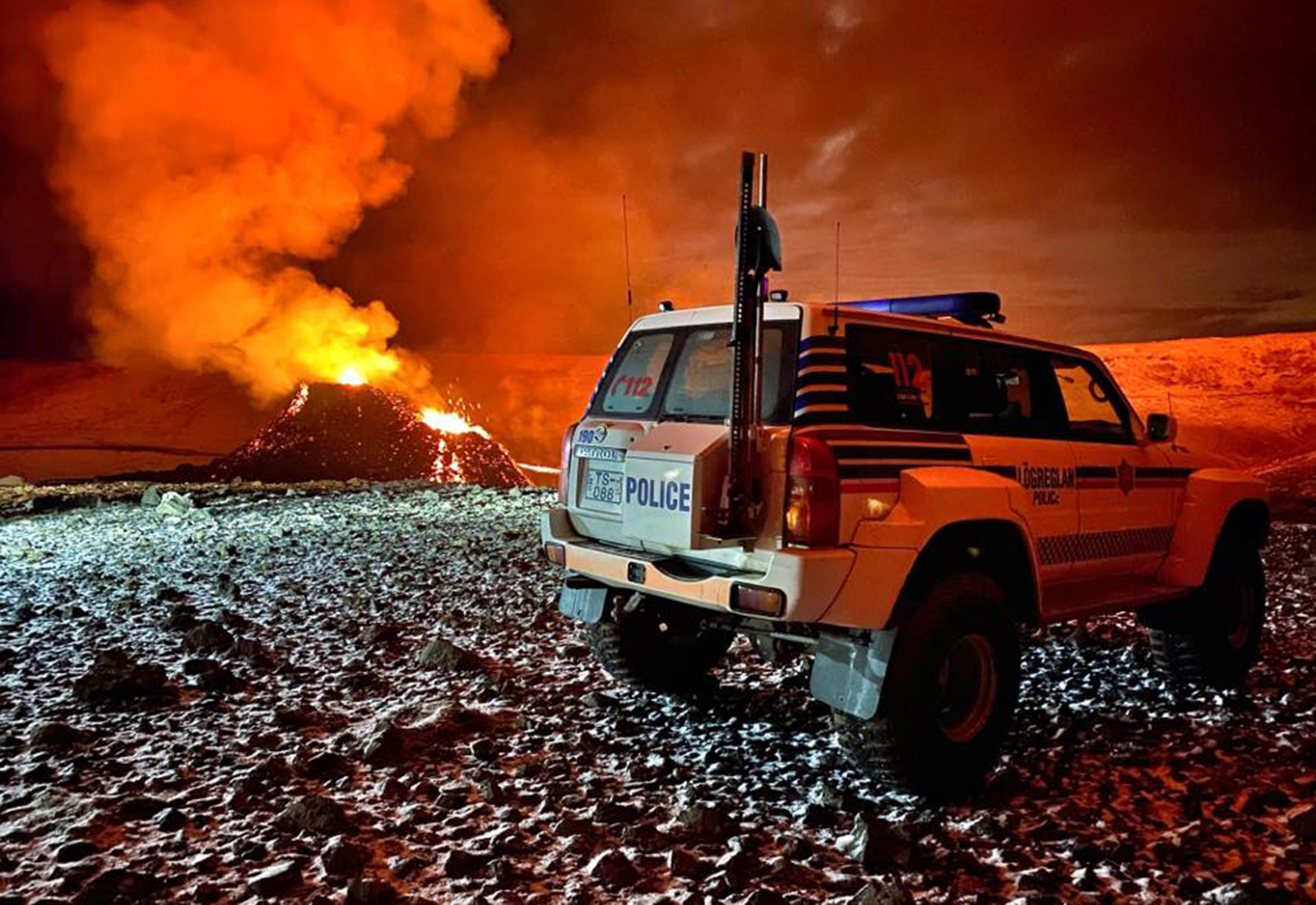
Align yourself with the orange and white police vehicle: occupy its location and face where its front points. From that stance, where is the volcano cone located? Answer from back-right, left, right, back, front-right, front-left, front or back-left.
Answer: left

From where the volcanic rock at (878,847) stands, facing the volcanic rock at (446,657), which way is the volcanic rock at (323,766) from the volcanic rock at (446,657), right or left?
left

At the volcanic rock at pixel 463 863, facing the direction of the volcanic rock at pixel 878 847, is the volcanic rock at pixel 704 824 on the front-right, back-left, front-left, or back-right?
front-left

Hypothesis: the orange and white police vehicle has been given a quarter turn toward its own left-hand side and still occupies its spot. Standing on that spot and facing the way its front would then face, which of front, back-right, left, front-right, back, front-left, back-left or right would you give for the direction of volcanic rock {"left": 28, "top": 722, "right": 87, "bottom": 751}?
front-left

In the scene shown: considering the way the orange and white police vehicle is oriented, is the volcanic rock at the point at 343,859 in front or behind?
behind

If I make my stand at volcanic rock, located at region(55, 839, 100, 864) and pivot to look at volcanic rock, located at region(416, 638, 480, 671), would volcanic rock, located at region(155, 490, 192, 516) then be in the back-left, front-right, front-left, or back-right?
front-left

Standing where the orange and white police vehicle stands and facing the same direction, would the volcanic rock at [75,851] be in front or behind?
behind

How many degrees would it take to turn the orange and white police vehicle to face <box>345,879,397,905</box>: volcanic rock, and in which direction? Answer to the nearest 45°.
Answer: approximately 180°

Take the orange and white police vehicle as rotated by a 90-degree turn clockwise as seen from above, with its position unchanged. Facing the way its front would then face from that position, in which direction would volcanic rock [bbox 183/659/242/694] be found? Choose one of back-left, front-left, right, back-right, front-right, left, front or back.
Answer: back-right

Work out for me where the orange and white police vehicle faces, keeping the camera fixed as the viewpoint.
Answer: facing away from the viewer and to the right of the viewer

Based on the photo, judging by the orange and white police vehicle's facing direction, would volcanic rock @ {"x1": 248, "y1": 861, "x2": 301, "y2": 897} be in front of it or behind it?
behind

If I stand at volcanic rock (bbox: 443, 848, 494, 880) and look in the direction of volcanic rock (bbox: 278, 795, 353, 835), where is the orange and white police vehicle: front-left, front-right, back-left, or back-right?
back-right

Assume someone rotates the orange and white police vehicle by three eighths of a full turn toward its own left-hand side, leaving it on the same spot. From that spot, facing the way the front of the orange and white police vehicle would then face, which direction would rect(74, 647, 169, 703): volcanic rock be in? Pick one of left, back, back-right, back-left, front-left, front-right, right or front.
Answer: front

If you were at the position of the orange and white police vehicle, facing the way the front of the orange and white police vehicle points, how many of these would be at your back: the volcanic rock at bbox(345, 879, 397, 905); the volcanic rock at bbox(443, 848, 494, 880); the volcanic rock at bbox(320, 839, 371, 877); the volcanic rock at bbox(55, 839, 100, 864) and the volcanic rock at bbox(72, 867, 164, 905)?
5

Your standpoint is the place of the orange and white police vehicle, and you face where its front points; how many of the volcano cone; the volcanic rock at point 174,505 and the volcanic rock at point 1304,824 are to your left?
2

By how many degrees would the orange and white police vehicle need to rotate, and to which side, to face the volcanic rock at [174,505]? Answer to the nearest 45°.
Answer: approximately 90° to its left

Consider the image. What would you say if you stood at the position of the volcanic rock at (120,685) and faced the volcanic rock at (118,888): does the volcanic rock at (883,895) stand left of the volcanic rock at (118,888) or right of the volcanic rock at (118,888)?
left
